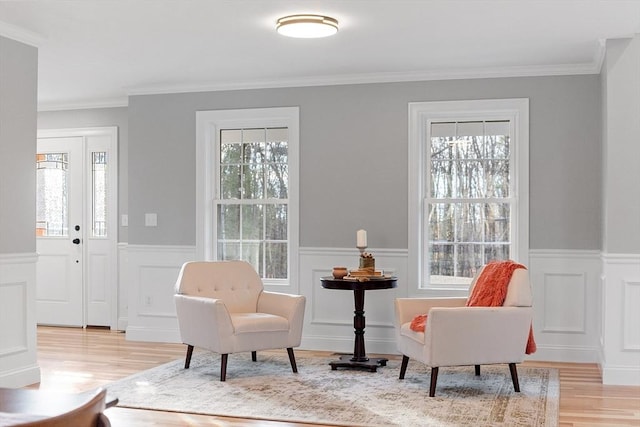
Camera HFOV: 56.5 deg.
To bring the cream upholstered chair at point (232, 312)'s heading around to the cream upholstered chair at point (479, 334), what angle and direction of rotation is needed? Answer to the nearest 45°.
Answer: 0° — it already faces it

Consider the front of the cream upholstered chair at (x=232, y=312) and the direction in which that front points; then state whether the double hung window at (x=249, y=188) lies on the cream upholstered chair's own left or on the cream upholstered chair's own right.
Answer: on the cream upholstered chair's own left

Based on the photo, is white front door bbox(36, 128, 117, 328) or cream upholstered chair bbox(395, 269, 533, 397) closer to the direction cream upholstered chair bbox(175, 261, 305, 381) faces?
the cream upholstered chair

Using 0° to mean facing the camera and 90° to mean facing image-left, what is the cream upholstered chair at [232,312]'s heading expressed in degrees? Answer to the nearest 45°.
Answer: approximately 315°
